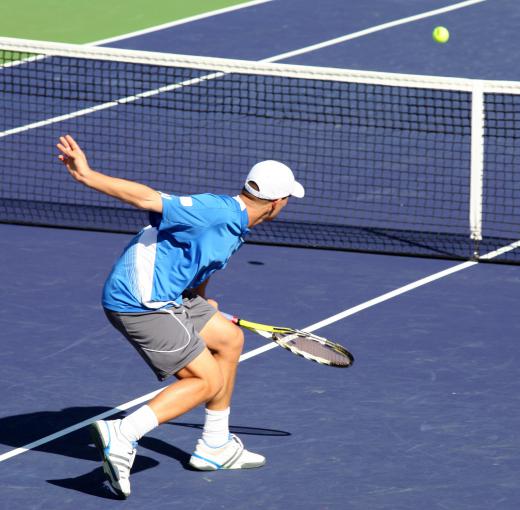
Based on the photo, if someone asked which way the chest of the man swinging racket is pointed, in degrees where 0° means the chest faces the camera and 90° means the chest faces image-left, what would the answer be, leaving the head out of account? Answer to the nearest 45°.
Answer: approximately 225°

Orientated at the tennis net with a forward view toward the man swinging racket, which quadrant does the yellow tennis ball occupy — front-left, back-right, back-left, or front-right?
back-left

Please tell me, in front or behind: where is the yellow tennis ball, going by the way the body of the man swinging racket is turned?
in front

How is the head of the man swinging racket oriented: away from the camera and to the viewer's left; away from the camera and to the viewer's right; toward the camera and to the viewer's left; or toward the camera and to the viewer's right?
away from the camera and to the viewer's right
